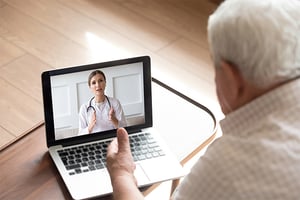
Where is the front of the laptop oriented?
toward the camera

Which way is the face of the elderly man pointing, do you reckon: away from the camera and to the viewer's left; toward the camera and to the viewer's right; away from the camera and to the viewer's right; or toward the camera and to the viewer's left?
away from the camera and to the viewer's left

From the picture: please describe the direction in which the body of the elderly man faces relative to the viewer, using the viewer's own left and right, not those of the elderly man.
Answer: facing away from the viewer and to the left of the viewer

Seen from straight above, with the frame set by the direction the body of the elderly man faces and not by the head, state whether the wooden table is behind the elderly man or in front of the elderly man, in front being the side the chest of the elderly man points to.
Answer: in front

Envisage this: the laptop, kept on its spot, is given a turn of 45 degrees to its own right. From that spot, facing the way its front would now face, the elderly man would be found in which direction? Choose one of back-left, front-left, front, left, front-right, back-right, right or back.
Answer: left
